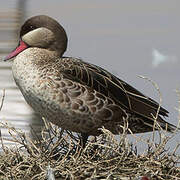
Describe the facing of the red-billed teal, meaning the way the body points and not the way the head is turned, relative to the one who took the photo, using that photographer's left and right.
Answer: facing to the left of the viewer
